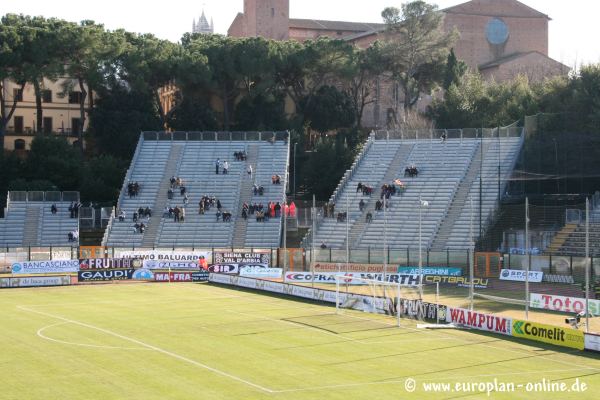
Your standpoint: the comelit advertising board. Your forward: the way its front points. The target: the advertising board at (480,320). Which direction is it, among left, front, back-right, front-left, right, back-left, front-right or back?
right

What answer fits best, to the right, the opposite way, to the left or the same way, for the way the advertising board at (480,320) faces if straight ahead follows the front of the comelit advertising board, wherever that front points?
the same way

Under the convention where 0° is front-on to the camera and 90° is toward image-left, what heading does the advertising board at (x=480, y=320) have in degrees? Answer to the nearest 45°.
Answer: approximately 45°

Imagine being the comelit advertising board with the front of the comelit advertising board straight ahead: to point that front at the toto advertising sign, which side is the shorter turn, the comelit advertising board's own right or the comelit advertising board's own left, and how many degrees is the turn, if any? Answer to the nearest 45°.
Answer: approximately 135° to the comelit advertising board's own right

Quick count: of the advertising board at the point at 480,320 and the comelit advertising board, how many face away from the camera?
0

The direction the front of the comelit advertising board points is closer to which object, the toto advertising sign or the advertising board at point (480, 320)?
the advertising board

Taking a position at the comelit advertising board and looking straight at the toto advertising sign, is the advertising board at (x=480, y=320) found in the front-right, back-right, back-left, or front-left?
front-left

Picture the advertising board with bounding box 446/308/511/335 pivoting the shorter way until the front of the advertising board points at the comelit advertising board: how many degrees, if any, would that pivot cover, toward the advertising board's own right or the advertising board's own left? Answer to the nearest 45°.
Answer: approximately 90° to the advertising board's own left

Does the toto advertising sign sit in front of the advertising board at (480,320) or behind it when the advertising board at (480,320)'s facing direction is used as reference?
behind
